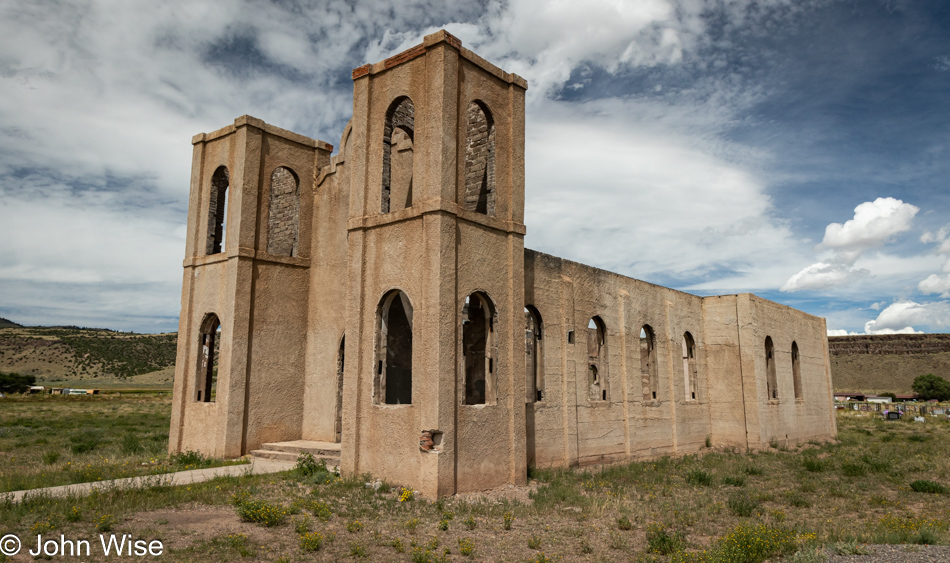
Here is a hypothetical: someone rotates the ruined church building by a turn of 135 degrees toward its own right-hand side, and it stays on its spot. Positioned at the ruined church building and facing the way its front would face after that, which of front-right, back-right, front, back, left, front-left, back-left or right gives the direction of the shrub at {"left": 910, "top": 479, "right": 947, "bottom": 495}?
right

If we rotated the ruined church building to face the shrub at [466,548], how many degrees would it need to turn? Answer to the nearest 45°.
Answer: approximately 45° to its left

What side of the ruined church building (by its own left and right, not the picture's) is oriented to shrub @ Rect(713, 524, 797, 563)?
left

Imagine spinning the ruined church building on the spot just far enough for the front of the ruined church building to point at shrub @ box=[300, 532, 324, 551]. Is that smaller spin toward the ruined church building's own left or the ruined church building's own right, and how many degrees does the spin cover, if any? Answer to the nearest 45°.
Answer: approximately 45° to the ruined church building's own left

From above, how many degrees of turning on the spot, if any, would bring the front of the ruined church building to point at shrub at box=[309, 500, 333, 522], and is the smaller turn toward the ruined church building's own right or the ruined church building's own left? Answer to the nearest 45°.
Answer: approximately 45° to the ruined church building's own left

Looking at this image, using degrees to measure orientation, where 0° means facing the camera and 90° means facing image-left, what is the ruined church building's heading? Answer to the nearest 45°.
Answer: approximately 45°

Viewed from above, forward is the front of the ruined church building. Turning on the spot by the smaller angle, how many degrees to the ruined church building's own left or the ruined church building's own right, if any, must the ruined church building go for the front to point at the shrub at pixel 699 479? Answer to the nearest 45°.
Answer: approximately 135° to the ruined church building's own left

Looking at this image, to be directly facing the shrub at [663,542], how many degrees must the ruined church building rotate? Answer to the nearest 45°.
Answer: approximately 90° to its left
